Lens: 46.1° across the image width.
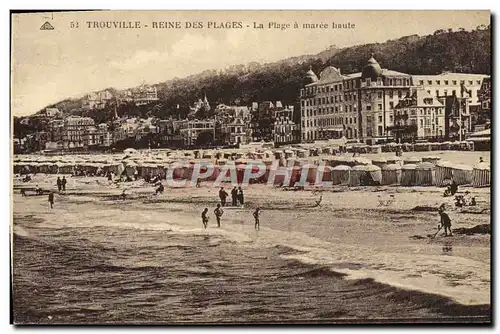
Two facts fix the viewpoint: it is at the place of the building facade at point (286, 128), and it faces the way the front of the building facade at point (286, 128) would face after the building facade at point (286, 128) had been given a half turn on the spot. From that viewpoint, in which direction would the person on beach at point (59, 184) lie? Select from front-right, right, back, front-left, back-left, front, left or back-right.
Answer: back-left

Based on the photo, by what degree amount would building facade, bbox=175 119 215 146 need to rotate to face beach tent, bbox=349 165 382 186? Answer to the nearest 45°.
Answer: approximately 90° to its left

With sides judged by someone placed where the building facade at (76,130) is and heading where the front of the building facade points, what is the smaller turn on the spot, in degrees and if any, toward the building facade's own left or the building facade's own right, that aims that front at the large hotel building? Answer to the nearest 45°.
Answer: approximately 90° to the building facade's own left

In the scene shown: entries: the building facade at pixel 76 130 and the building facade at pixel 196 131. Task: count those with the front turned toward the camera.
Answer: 2

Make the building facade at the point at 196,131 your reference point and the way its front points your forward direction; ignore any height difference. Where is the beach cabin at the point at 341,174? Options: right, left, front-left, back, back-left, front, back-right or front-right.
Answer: left

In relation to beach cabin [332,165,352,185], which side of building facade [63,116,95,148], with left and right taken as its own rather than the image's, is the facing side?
front
